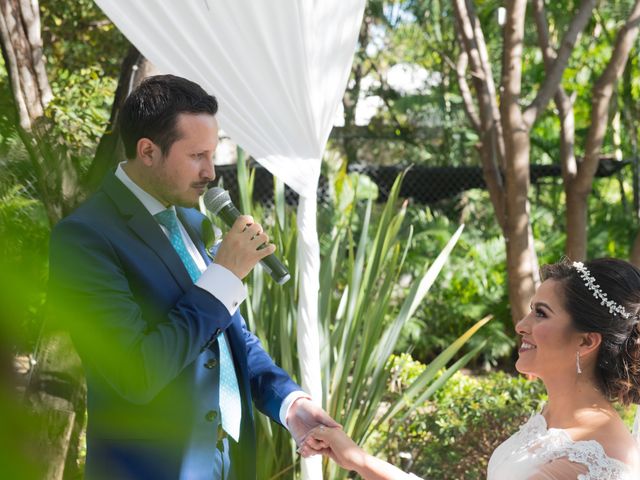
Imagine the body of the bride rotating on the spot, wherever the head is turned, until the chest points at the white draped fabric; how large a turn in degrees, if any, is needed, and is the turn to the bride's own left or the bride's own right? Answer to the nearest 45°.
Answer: approximately 45° to the bride's own right

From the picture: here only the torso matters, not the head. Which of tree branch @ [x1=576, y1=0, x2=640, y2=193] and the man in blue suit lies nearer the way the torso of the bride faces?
the man in blue suit

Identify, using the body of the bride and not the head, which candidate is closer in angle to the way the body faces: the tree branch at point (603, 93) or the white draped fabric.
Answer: the white draped fabric

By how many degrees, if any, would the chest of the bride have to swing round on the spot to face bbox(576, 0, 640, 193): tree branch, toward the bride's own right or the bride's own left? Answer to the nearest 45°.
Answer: approximately 90° to the bride's own right

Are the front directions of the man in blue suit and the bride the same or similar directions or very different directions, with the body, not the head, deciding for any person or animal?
very different directions

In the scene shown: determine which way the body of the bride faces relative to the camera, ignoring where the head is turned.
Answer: to the viewer's left

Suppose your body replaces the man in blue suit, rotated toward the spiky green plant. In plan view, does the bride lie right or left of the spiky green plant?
right

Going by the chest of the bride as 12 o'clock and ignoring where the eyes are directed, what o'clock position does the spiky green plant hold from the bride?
The spiky green plant is roughly at 2 o'clock from the bride.

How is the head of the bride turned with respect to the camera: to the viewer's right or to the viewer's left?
to the viewer's left

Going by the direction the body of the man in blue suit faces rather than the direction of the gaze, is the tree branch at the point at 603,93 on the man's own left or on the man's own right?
on the man's own left

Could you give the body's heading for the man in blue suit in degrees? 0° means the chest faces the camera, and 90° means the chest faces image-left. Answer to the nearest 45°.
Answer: approximately 315°

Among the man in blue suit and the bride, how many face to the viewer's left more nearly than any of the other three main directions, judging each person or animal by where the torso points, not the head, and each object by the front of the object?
1
